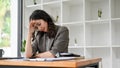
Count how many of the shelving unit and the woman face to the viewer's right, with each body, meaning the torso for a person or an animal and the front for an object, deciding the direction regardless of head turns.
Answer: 0

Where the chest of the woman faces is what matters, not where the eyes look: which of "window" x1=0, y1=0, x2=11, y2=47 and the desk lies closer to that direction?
the desk

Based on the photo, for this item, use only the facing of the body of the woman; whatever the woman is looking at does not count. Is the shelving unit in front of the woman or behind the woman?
behind

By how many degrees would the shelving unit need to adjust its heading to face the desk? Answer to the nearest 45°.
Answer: approximately 45° to its left
